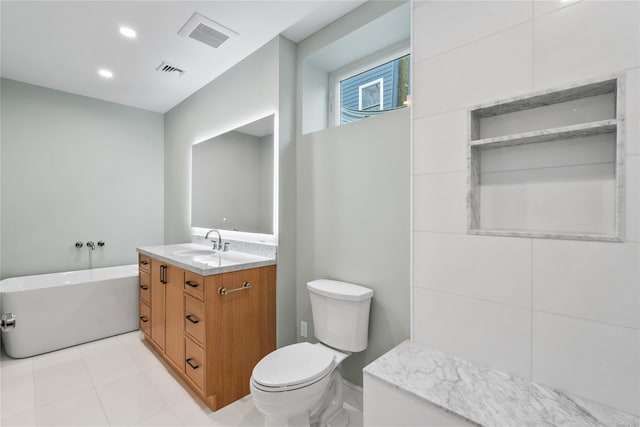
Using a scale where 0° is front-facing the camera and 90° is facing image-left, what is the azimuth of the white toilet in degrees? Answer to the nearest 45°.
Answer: approximately 45°

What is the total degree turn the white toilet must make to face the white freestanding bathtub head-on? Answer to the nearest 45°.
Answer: approximately 90° to its right

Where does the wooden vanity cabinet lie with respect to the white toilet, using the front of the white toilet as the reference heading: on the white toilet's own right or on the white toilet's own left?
on the white toilet's own right

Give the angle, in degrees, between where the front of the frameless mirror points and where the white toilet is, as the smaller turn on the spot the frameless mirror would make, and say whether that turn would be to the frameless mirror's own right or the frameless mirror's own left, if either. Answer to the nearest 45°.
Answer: approximately 45° to the frameless mirror's own left

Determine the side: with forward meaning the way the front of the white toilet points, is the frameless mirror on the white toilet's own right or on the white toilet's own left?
on the white toilet's own right
